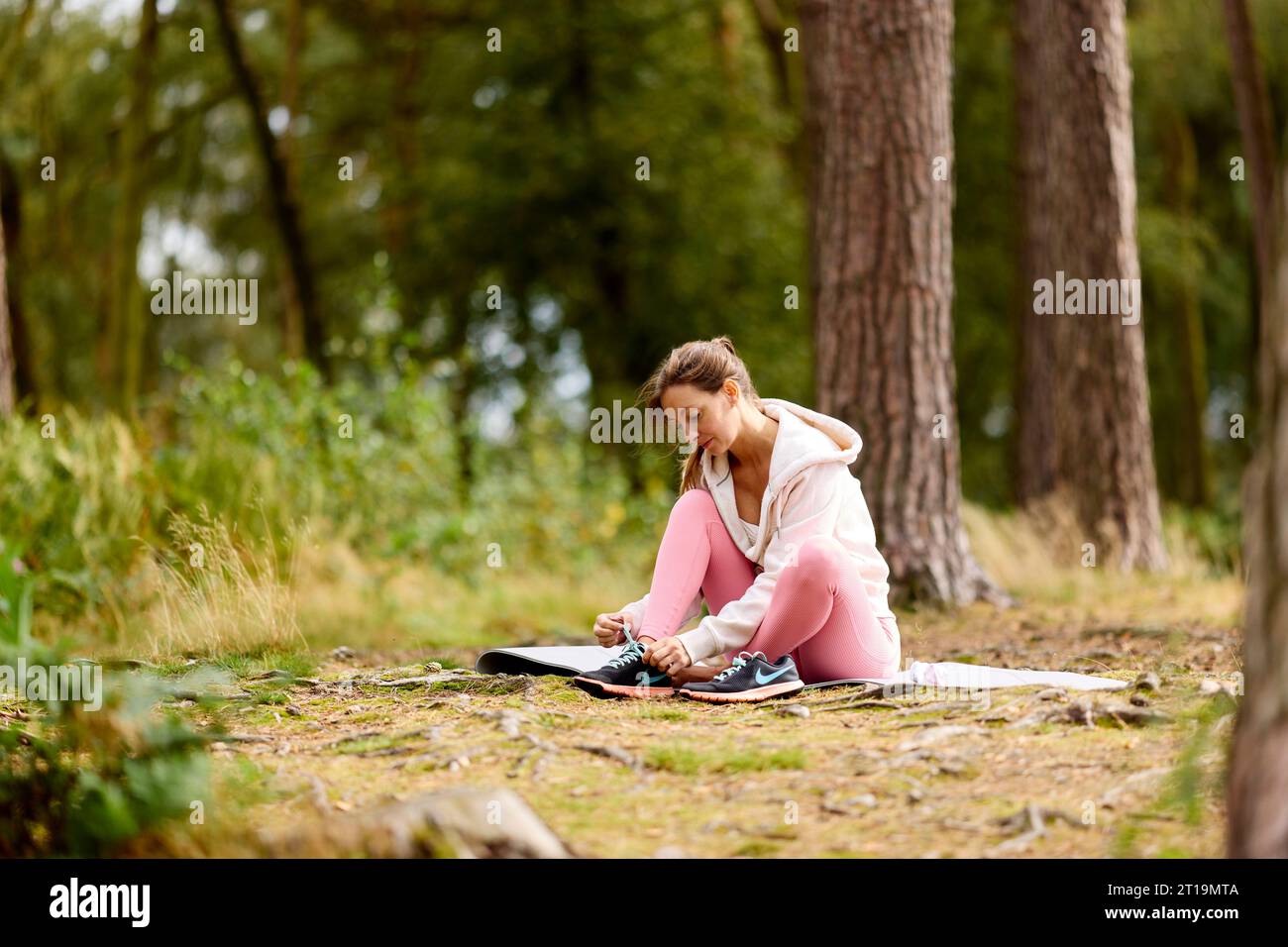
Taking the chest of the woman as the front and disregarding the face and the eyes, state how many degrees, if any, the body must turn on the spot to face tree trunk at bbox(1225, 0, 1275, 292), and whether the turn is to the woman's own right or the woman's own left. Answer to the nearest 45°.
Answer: approximately 180°

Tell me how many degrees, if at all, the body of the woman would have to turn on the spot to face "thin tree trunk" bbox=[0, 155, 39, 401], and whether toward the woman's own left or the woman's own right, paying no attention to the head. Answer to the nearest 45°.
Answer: approximately 90° to the woman's own right

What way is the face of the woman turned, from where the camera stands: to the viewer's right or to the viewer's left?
to the viewer's left

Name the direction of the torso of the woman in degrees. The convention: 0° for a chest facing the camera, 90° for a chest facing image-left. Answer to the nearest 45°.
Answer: approximately 45°

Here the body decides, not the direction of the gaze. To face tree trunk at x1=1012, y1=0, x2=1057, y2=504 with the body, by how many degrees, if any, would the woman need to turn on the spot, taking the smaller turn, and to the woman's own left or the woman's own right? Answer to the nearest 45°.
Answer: approximately 135° to the woman's own right

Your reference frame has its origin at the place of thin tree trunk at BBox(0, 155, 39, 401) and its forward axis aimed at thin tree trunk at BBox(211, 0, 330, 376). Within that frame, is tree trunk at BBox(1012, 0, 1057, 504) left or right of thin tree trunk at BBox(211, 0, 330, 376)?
right

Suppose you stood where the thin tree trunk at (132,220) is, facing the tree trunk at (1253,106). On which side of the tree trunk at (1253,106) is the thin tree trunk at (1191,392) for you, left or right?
left
